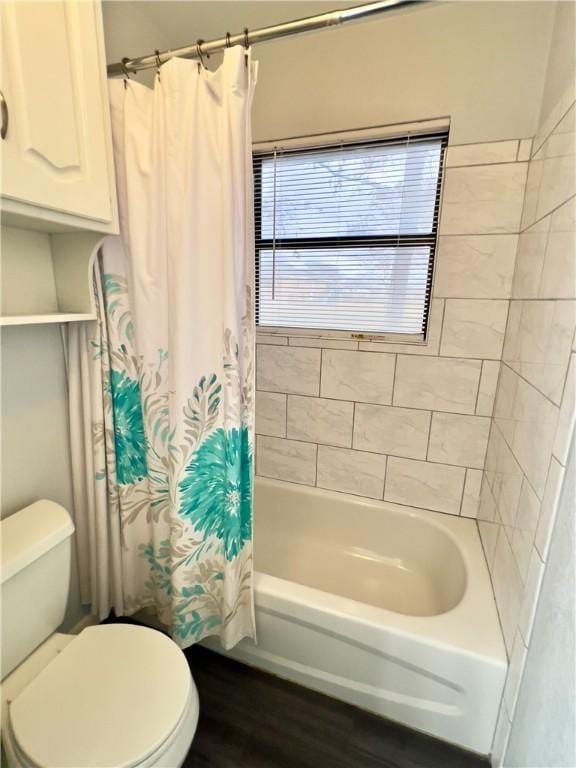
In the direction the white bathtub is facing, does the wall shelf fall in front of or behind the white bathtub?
in front

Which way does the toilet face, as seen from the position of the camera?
facing the viewer and to the right of the viewer

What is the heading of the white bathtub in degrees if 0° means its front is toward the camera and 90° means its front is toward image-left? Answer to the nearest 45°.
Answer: approximately 45°

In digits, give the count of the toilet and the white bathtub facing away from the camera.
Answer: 0

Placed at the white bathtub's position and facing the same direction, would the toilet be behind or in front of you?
in front
